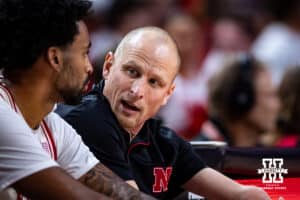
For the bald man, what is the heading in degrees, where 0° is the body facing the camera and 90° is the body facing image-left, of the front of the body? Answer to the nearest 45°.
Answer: approximately 0°

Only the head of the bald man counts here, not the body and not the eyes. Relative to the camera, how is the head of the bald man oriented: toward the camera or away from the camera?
toward the camera
